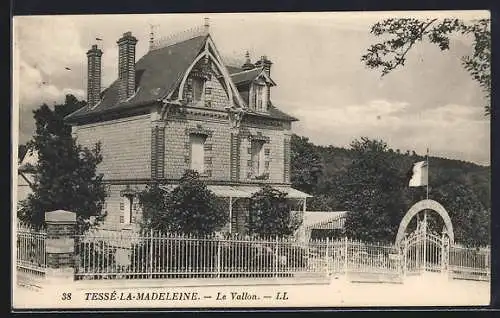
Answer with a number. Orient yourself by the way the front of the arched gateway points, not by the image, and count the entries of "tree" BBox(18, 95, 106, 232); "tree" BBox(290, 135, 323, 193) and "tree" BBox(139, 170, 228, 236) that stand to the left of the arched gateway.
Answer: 0

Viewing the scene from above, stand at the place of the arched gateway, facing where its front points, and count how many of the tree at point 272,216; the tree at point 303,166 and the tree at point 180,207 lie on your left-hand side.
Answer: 0

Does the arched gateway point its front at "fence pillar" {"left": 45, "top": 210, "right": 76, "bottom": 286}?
no

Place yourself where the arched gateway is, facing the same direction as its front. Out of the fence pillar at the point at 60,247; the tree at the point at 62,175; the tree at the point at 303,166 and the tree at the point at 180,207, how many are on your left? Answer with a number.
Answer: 0

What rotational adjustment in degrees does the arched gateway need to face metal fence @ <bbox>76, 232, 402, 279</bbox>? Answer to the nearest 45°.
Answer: approximately 90° to its right

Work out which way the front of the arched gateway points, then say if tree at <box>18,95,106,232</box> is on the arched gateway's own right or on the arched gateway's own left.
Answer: on the arched gateway's own right

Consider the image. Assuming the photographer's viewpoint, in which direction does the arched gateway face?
facing the viewer

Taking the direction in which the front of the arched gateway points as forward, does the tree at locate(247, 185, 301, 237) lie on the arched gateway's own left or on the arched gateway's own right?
on the arched gateway's own right

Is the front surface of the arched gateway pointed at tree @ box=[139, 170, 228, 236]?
no

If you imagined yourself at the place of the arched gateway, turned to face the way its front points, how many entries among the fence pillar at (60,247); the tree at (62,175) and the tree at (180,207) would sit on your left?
0

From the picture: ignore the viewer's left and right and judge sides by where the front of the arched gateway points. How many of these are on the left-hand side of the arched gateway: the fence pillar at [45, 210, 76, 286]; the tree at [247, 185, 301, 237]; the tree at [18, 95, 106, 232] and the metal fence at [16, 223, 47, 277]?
0

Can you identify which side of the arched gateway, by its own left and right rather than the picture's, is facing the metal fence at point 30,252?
right
